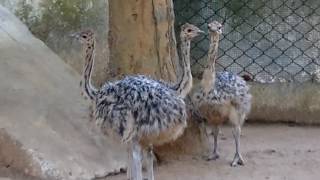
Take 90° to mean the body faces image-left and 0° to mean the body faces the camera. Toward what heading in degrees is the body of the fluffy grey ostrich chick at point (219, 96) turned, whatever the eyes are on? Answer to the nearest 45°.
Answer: approximately 45°

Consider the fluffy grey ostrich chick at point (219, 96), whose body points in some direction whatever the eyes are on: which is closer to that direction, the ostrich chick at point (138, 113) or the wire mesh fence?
the ostrich chick

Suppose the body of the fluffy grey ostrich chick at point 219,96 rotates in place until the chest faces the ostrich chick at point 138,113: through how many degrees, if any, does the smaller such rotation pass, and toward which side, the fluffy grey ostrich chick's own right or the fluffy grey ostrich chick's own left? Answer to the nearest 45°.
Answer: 0° — it already faces it

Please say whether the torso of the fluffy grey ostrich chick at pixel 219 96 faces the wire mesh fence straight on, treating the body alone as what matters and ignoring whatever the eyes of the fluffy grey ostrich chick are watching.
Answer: no

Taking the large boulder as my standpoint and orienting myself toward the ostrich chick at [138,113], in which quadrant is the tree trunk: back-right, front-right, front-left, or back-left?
front-left

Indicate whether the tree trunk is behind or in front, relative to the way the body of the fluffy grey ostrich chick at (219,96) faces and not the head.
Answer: in front

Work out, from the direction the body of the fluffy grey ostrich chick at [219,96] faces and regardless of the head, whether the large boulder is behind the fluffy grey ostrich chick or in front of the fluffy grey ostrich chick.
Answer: in front
